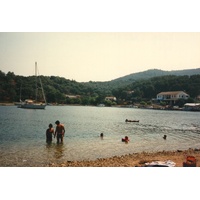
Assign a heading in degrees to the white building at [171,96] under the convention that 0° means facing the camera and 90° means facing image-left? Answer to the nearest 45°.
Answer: approximately 0°
